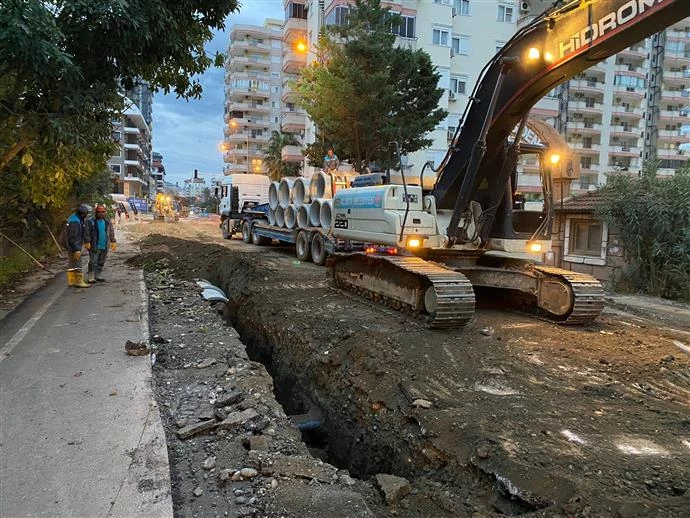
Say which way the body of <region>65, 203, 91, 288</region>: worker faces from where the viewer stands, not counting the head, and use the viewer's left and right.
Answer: facing to the right of the viewer

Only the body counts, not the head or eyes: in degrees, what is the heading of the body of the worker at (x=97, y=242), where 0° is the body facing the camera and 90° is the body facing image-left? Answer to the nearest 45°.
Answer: approximately 0°

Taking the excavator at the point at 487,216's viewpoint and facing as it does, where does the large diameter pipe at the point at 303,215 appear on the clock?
The large diameter pipe is roughly at 6 o'clock from the excavator.

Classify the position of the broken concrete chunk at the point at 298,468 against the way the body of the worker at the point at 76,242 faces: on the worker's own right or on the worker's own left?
on the worker's own right

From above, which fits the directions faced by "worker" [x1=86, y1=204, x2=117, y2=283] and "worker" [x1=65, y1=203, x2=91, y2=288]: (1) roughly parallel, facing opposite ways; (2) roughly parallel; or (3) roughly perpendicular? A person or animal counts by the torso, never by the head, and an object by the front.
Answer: roughly perpendicular

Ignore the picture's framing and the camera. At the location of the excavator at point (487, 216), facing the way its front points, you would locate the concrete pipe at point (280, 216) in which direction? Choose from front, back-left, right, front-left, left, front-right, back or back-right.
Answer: back

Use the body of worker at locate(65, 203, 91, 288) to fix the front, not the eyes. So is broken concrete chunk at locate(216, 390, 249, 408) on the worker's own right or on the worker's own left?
on the worker's own right

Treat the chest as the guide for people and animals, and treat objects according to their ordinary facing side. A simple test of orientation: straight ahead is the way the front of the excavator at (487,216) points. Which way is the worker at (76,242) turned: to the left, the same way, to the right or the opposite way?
to the left

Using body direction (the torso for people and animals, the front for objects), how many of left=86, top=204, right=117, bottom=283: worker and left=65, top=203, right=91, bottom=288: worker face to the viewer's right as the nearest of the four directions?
1

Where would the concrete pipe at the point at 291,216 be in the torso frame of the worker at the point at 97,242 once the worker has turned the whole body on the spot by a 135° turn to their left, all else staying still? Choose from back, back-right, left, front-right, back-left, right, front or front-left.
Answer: front

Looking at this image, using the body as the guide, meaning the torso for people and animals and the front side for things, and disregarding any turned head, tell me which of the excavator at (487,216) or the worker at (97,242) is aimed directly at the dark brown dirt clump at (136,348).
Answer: the worker
